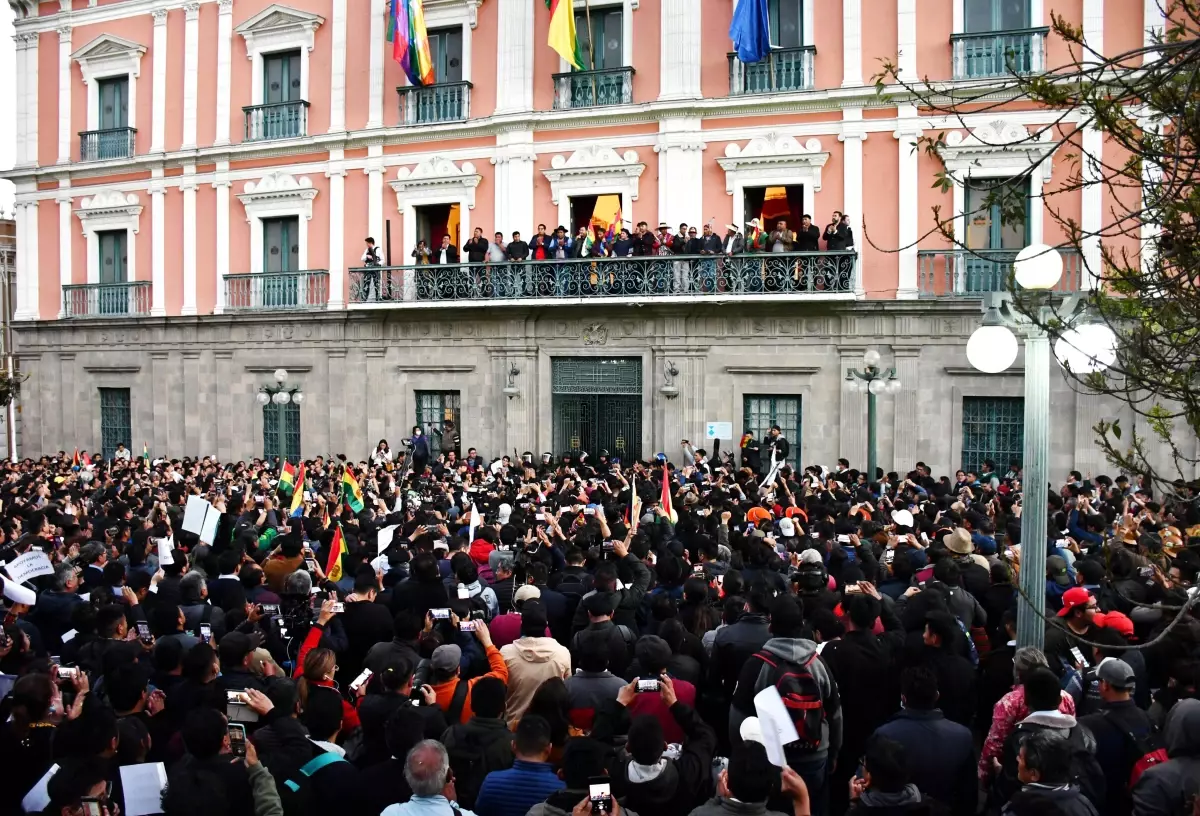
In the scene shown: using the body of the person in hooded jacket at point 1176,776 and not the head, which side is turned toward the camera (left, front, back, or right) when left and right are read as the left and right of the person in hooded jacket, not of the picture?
back

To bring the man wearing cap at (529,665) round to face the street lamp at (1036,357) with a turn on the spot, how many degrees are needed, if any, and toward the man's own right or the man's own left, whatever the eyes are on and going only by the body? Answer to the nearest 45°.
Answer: approximately 90° to the man's own right

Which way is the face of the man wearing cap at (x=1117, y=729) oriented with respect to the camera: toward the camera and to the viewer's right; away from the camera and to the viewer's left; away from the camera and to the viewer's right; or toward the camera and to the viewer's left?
away from the camera and to the viewer's left

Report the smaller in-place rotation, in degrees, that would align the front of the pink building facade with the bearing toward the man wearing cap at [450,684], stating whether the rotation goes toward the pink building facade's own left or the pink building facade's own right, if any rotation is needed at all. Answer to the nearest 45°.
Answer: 0° — it already faces them

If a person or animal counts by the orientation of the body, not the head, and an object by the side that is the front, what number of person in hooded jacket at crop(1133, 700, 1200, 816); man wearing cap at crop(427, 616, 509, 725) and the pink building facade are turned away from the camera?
2

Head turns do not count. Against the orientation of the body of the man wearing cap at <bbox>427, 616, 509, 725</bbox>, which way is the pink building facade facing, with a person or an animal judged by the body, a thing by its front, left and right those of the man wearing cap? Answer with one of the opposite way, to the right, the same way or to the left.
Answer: the opposite way

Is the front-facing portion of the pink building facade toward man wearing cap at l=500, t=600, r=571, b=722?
yes

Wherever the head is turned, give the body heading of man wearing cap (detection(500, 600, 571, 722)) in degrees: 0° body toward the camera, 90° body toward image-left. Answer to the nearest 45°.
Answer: approximately 180°

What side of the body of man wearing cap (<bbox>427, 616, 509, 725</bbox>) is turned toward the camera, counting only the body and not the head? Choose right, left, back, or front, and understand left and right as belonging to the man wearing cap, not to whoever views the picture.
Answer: back

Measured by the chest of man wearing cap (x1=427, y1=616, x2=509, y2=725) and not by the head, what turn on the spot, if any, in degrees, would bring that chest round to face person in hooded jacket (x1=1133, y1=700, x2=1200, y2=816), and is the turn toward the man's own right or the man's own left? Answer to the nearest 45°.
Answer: approximately 135° to the man's own right
